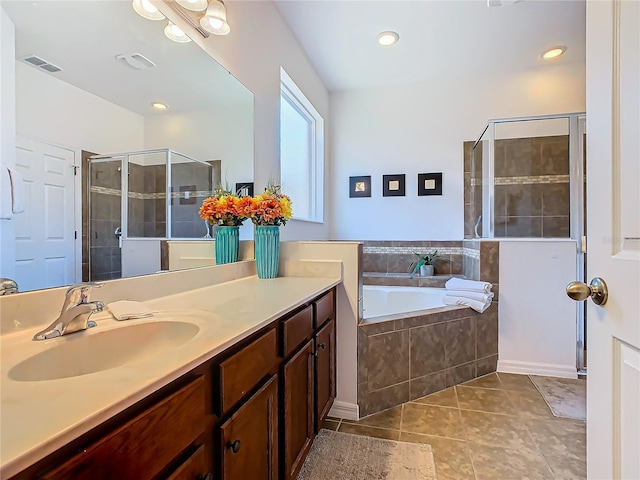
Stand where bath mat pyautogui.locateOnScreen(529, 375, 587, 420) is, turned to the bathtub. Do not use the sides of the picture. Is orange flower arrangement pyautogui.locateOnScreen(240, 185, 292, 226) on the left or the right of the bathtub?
left

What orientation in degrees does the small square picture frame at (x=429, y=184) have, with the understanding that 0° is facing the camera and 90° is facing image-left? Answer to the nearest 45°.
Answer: approximately 0°

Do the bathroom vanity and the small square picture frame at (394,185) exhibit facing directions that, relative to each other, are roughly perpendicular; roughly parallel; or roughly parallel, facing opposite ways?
roughly perpendicular

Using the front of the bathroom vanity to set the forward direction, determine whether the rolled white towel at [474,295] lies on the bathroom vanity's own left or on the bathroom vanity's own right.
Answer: on the bathroom vanity's own left

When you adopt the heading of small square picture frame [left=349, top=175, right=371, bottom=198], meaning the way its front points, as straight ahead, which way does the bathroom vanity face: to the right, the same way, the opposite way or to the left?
to the left

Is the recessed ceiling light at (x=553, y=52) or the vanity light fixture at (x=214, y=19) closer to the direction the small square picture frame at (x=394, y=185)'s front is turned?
the vanity light fixture

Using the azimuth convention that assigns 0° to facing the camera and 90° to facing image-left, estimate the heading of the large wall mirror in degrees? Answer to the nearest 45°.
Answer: approximately 315°

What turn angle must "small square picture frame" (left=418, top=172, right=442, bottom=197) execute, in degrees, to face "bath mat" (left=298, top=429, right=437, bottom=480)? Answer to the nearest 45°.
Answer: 0° — it already faces it

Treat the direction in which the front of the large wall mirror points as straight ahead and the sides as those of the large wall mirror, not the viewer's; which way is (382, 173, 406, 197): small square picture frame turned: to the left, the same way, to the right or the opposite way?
to the right
